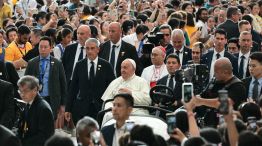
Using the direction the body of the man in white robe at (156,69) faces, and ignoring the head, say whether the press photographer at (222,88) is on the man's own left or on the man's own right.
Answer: on the man's own left

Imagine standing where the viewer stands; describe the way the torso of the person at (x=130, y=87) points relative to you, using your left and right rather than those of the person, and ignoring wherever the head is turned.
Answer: facing the viewer and to the left of the viewer

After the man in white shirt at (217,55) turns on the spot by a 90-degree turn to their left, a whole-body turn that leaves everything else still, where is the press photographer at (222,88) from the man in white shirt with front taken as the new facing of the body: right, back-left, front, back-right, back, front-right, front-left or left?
right

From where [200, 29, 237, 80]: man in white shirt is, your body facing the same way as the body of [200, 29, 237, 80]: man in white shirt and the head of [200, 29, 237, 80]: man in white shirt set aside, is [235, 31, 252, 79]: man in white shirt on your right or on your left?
on your left

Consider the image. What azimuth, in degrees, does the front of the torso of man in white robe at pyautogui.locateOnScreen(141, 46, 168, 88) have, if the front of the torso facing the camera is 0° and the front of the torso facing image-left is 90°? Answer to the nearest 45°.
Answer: approximately 45°

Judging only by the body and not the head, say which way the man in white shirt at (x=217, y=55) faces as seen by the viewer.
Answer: toward the camera

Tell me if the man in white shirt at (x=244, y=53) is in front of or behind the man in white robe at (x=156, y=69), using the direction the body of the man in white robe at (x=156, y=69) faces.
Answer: behind
